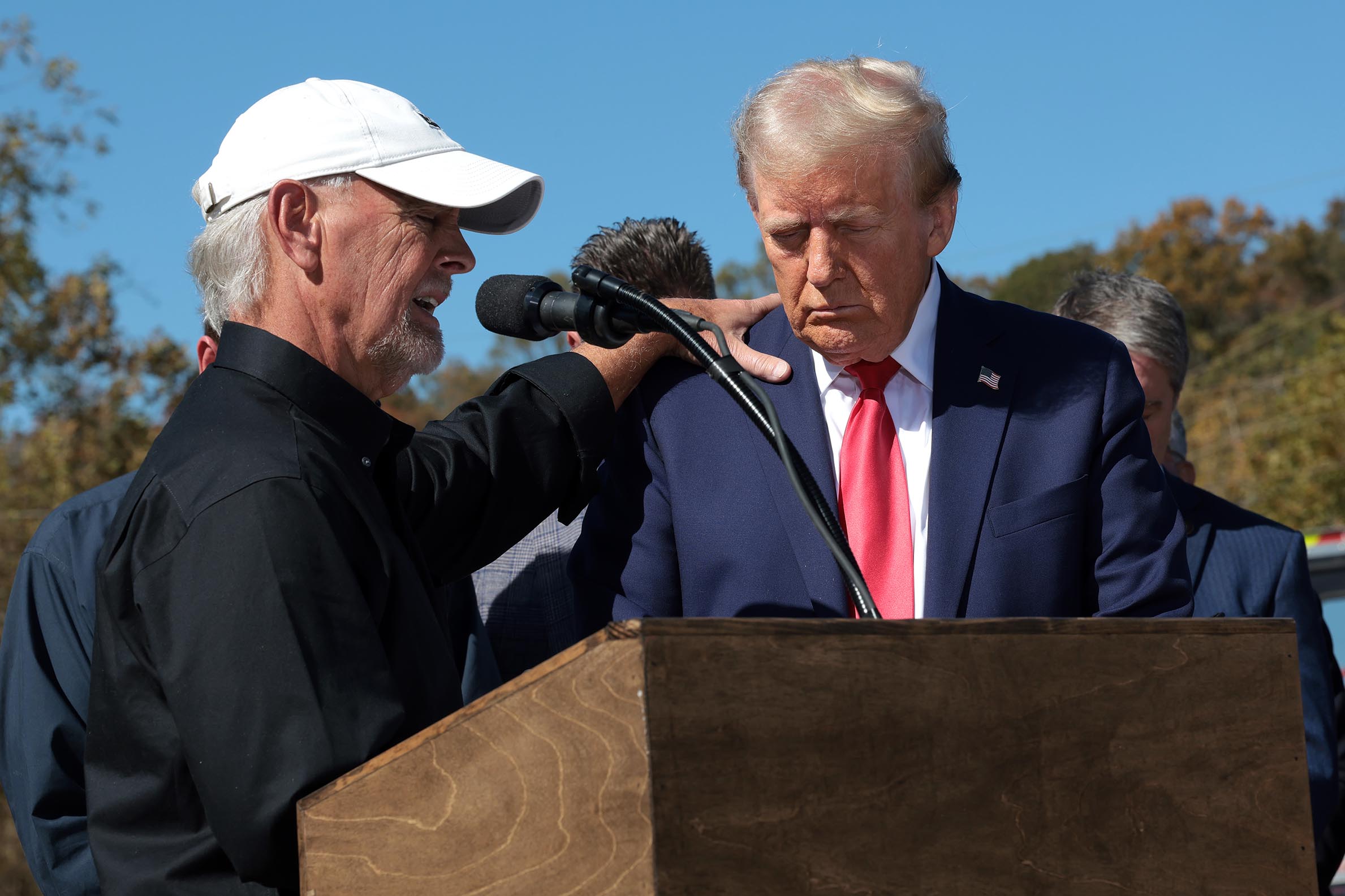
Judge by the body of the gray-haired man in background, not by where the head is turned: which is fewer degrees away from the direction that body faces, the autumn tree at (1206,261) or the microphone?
the microphone

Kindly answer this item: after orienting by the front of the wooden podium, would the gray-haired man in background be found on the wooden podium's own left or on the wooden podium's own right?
on the wooden podium's own left

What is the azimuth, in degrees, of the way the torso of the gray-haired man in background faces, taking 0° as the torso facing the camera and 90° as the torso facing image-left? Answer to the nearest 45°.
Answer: approximately 45°

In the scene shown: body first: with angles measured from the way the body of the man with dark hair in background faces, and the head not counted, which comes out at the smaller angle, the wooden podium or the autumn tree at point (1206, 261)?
the wooden podium
